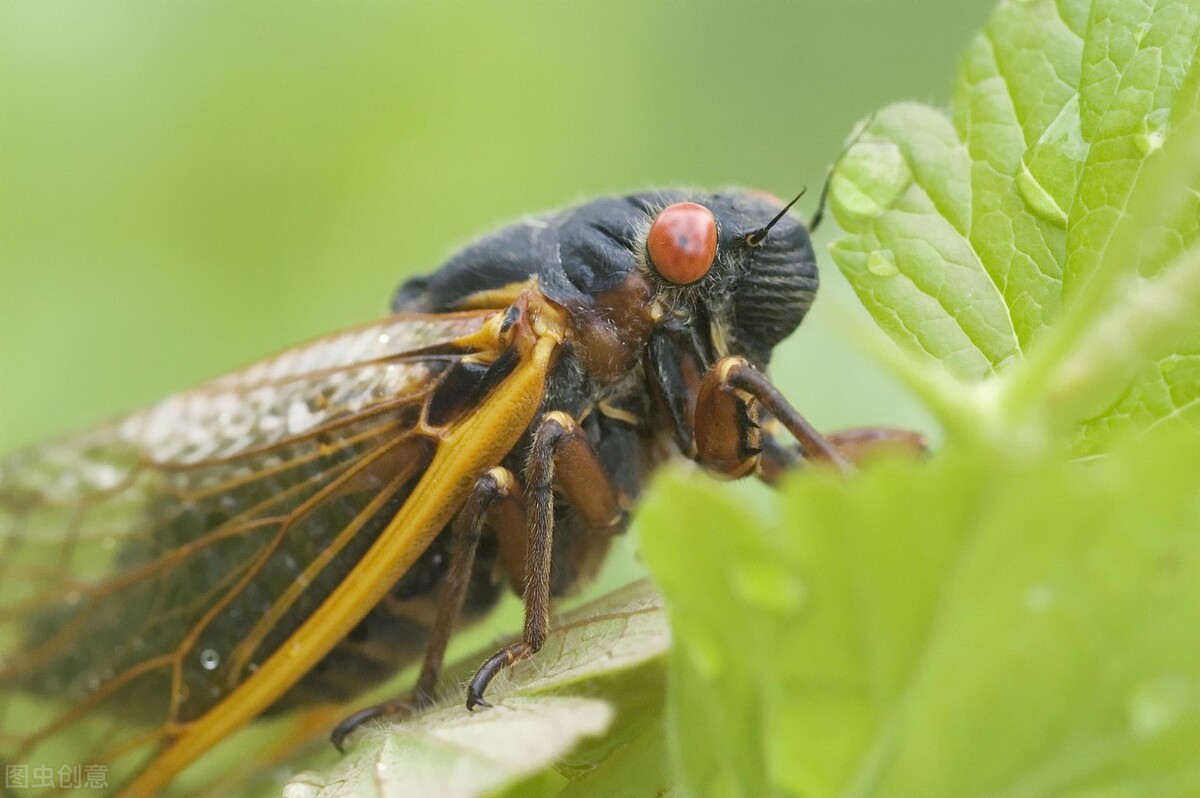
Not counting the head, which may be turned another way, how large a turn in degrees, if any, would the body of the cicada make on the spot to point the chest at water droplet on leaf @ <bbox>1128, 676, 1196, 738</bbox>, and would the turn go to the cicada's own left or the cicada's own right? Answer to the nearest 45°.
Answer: approximately 90° to the cicada's own right

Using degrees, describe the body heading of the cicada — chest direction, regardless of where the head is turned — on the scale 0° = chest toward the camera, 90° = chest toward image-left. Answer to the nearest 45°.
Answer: approximately 270°

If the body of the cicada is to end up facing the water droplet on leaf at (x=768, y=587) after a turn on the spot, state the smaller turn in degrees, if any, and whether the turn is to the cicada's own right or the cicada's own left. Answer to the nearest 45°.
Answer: approximately 90° to the cicada's own right

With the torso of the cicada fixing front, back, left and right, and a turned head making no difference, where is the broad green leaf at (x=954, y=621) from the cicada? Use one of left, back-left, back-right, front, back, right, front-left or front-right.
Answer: right

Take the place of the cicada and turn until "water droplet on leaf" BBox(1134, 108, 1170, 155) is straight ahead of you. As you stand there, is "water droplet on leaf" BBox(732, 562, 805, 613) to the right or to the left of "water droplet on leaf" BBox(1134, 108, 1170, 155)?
right

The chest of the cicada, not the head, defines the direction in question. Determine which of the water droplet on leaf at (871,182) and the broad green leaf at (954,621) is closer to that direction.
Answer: the water droplet on leaf
